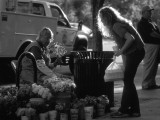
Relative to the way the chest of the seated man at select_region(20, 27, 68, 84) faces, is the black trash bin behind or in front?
in front

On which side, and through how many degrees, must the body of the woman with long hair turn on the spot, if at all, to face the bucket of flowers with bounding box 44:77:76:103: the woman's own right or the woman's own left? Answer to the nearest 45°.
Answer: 0° — they already face it

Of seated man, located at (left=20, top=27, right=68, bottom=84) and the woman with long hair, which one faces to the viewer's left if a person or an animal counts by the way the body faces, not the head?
the woman with long hair

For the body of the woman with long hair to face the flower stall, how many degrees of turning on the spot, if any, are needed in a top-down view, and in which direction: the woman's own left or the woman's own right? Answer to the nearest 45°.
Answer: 0° — they already face it

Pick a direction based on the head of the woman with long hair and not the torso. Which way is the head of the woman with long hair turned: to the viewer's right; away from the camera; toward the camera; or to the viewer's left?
to the viewer's left

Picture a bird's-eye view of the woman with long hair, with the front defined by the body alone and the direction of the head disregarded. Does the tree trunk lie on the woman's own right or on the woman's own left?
on the woman's own right

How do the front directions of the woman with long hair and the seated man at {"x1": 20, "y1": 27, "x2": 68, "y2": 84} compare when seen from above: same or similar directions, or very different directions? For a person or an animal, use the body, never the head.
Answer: very different directions

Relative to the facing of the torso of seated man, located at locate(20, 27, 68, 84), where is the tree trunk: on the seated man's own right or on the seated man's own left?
on the seated man's own left

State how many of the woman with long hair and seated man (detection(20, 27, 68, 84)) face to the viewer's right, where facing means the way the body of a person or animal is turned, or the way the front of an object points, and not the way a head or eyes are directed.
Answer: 1

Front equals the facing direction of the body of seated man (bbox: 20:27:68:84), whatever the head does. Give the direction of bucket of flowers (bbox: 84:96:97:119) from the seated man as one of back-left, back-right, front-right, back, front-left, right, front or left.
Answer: front-right

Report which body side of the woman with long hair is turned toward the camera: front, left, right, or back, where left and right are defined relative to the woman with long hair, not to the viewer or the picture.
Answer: left

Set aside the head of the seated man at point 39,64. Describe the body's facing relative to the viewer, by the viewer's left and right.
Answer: facing to the right of the viewer
